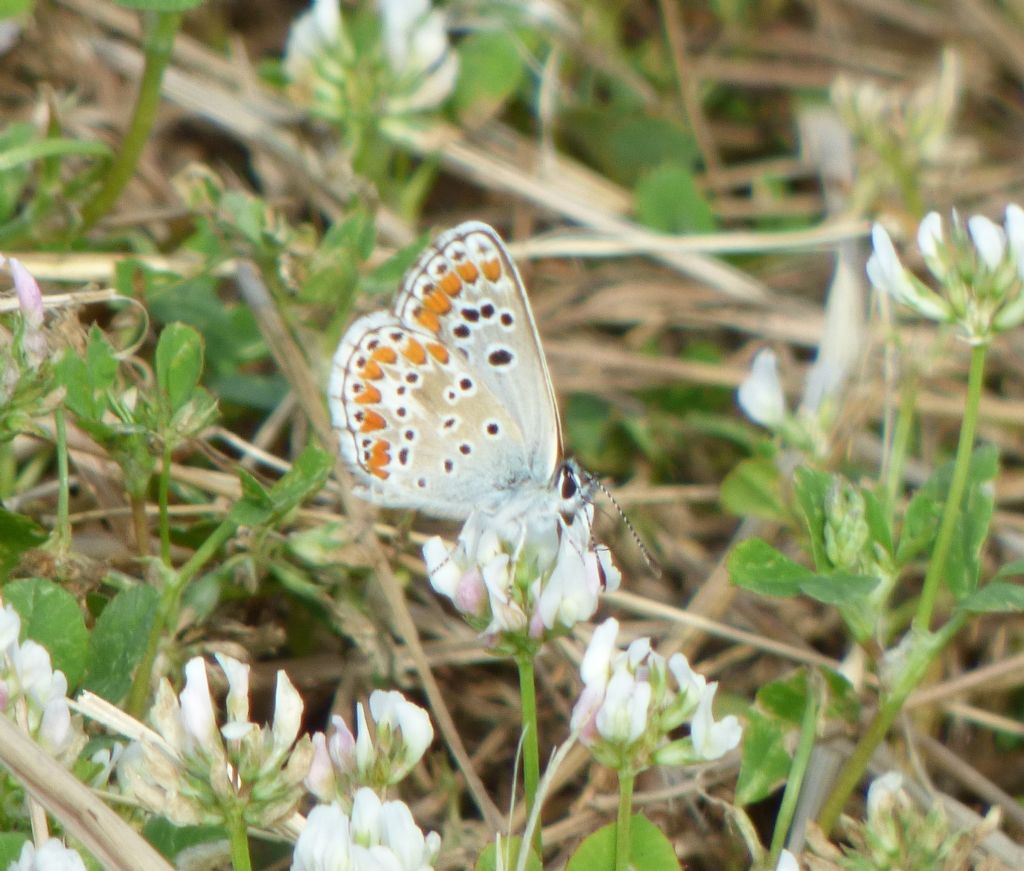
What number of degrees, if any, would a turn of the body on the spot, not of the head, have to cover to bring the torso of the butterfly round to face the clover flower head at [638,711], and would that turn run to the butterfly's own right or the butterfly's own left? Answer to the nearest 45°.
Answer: approximately 90° to the butterfly's own right

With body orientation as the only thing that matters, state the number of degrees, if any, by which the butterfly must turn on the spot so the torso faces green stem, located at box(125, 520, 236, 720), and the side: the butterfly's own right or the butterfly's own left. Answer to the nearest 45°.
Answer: approximately 135° to the butterfly's own right

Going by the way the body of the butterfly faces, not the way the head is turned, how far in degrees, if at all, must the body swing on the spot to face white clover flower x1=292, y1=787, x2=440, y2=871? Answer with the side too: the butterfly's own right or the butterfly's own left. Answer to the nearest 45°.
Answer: approximately 90° to the butterfly's own right

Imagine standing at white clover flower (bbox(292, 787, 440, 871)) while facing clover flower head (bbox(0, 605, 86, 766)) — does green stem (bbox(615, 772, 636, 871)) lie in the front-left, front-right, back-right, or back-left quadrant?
back-right

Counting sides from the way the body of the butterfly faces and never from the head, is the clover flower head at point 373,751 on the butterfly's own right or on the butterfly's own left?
on the butterfly's own right

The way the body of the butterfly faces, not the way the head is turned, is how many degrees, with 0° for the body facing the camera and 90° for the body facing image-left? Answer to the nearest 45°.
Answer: approximately 270°
